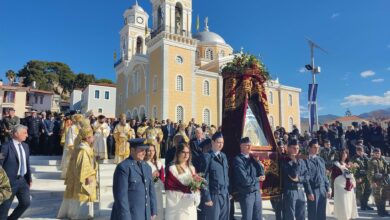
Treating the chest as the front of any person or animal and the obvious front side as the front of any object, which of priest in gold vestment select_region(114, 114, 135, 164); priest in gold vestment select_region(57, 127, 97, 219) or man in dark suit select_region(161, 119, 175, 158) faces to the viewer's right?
priest in gold vestment select_region(57, 127, 97, 219)

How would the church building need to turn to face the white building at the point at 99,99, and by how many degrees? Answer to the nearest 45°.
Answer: approximately 90° to its right

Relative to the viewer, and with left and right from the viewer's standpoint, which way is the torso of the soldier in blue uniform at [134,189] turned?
facing the viewer and to the right of the viewer

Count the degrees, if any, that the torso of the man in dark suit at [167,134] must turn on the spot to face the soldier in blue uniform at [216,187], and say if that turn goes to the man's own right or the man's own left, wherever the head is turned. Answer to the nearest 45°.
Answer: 0° — they already face them

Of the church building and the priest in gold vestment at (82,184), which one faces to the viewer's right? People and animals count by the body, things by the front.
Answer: the priest in gold vestment

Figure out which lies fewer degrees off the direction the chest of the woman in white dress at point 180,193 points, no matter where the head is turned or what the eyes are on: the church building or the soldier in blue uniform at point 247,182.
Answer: the soldier in blue uniform

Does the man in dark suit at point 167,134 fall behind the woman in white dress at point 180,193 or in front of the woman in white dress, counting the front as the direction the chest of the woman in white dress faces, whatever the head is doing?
behind

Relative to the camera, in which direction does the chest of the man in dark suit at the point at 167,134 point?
toward the camera

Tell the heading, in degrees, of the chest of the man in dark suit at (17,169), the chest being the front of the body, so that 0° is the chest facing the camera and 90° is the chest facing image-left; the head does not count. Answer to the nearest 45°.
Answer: approximately 315°

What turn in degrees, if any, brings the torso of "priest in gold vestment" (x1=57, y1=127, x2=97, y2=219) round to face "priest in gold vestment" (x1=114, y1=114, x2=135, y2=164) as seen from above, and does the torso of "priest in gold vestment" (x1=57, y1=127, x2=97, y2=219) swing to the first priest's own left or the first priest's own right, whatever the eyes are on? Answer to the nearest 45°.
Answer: approximately 90° to the first priest's own left

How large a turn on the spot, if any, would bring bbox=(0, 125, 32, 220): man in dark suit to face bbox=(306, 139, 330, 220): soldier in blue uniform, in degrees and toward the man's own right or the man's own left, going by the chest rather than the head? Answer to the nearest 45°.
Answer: approximately 45° to the man's own left

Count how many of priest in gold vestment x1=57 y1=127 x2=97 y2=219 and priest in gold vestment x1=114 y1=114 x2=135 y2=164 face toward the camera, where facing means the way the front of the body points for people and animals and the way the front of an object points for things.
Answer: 1

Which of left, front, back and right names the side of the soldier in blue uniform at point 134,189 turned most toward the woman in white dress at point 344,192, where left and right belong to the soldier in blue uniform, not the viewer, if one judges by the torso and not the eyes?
left

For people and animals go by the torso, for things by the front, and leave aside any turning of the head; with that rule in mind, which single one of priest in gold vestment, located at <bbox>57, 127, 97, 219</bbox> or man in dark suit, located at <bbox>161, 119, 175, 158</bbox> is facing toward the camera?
the man in dark suit
